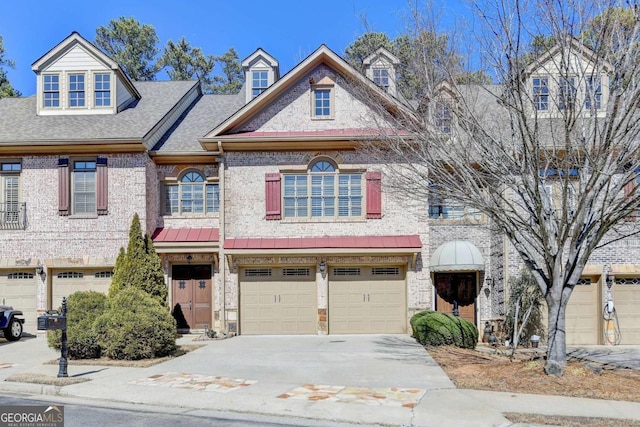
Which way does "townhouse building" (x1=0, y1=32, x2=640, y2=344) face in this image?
toward the camera

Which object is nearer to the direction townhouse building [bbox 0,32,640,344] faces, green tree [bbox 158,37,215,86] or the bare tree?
the bare tree

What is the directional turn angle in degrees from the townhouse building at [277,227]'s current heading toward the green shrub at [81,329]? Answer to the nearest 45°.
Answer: approximately 45° to its right

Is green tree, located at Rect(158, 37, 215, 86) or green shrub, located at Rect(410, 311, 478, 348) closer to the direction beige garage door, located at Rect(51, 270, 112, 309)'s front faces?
the green shrub

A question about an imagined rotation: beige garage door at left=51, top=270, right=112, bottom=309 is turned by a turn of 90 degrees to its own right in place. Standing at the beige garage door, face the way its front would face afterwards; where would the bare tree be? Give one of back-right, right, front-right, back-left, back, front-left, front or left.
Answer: back-left

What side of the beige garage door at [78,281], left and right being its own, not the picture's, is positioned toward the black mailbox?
front

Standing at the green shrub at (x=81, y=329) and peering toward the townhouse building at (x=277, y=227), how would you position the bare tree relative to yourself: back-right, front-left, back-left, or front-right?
front-right

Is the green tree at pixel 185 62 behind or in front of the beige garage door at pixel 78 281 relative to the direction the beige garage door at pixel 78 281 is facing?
behind

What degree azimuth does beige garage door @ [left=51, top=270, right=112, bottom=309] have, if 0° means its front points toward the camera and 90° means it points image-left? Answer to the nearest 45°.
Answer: approximately 0°

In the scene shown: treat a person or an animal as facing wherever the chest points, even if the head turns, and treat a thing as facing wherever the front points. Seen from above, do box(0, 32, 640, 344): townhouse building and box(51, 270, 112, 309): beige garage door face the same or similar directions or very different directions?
same or similar directions
